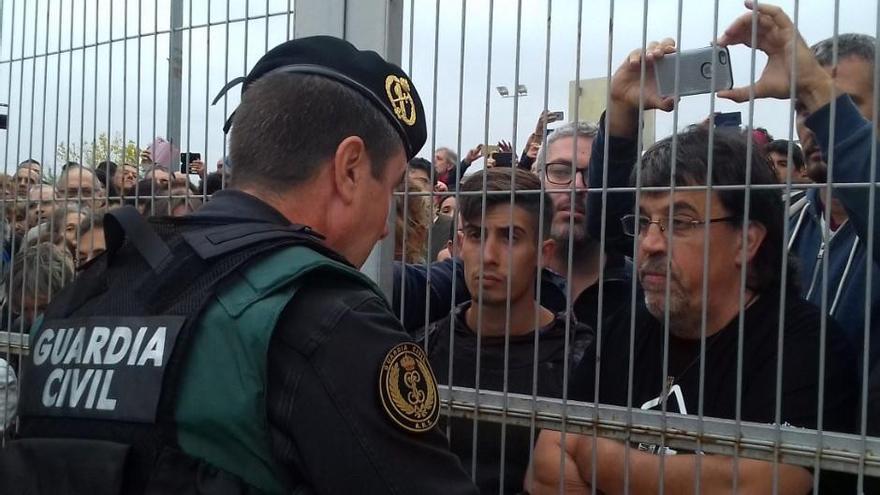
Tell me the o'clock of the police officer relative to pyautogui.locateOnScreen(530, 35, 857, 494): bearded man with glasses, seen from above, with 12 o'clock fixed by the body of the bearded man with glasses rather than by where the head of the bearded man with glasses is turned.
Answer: The police officer is roughly at 12 o'clock from the bearded man with glasses.

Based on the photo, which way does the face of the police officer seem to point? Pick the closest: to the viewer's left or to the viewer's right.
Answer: to the viewer's right

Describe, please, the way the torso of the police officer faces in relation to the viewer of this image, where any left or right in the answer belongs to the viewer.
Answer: facing away from the viewer and to the right of the viewer

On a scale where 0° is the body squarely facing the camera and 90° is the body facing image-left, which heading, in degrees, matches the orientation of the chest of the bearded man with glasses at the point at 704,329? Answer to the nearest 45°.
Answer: approximately 45°

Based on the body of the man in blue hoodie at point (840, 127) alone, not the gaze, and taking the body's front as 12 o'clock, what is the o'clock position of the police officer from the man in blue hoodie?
The police officer is roughly at 12 o'clock from the man in blue hoodie.

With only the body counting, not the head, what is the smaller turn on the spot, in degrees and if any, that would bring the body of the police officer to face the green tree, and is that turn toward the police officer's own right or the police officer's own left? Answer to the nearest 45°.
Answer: approximately 45° to the police officer's own left

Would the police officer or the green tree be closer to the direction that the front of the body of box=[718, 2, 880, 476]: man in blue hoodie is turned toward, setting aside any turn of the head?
the police officer

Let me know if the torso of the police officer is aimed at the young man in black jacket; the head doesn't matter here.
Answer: yes
